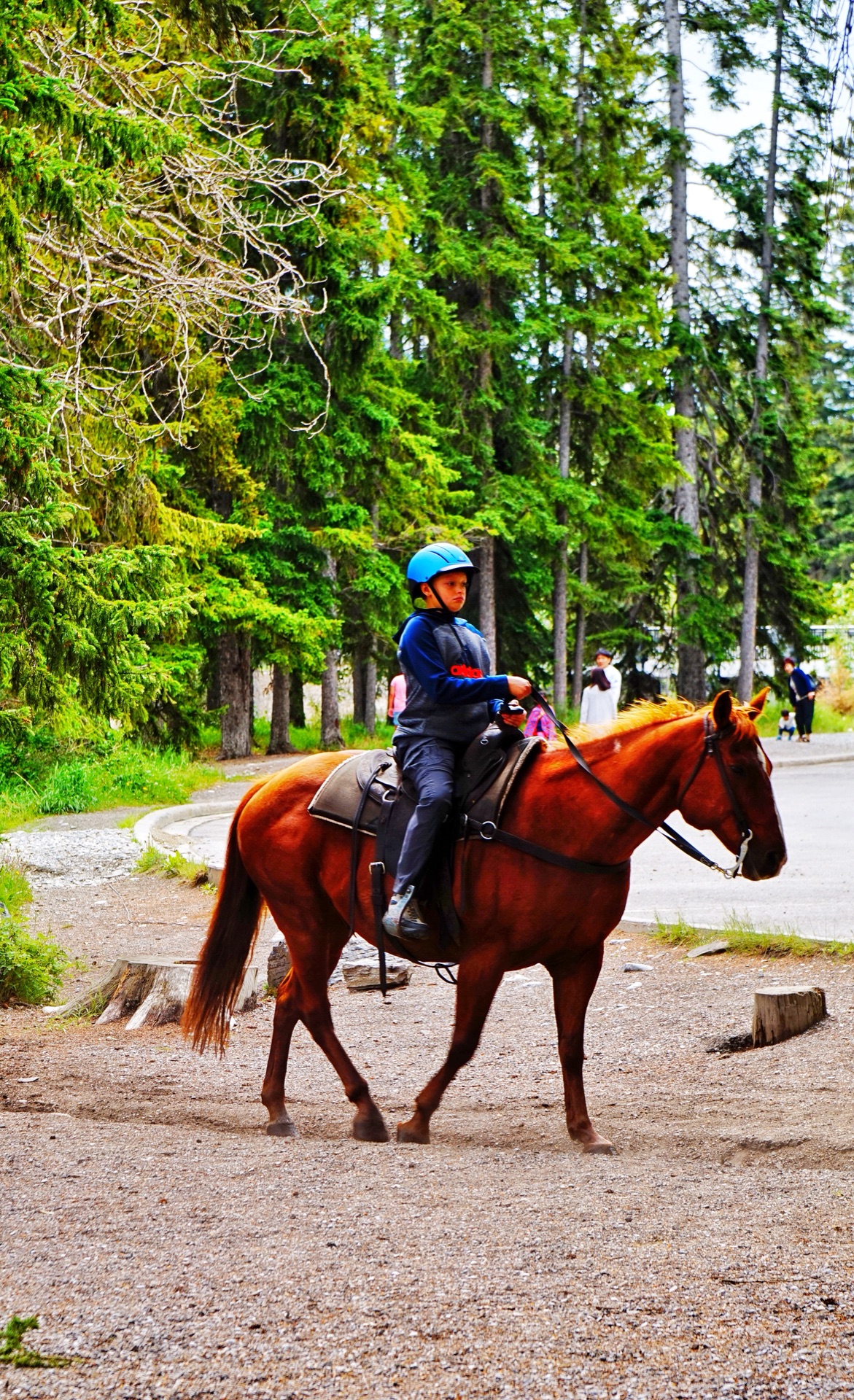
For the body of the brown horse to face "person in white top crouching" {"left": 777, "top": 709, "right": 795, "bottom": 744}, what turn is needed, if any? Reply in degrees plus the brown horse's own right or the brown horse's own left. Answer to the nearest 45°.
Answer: approximately 90° to the brown horse's own left

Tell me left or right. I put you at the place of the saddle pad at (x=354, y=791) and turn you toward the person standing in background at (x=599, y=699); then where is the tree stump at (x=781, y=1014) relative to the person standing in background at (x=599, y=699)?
right

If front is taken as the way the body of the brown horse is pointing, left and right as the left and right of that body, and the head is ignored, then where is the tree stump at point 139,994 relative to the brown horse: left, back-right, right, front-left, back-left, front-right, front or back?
back-left

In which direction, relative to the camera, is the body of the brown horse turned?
to the viewer's right

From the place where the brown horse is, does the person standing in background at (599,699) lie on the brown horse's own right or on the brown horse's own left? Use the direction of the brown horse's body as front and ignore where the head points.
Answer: on the brown horse's own left

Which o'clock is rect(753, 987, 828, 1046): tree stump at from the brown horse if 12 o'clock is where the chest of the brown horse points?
The tree stump is roughly at 10 o'clock from the brown horse.

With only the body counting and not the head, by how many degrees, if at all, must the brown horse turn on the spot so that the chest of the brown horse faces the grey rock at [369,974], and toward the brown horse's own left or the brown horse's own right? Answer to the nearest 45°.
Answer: approximately 90° to the brown horse's own left
